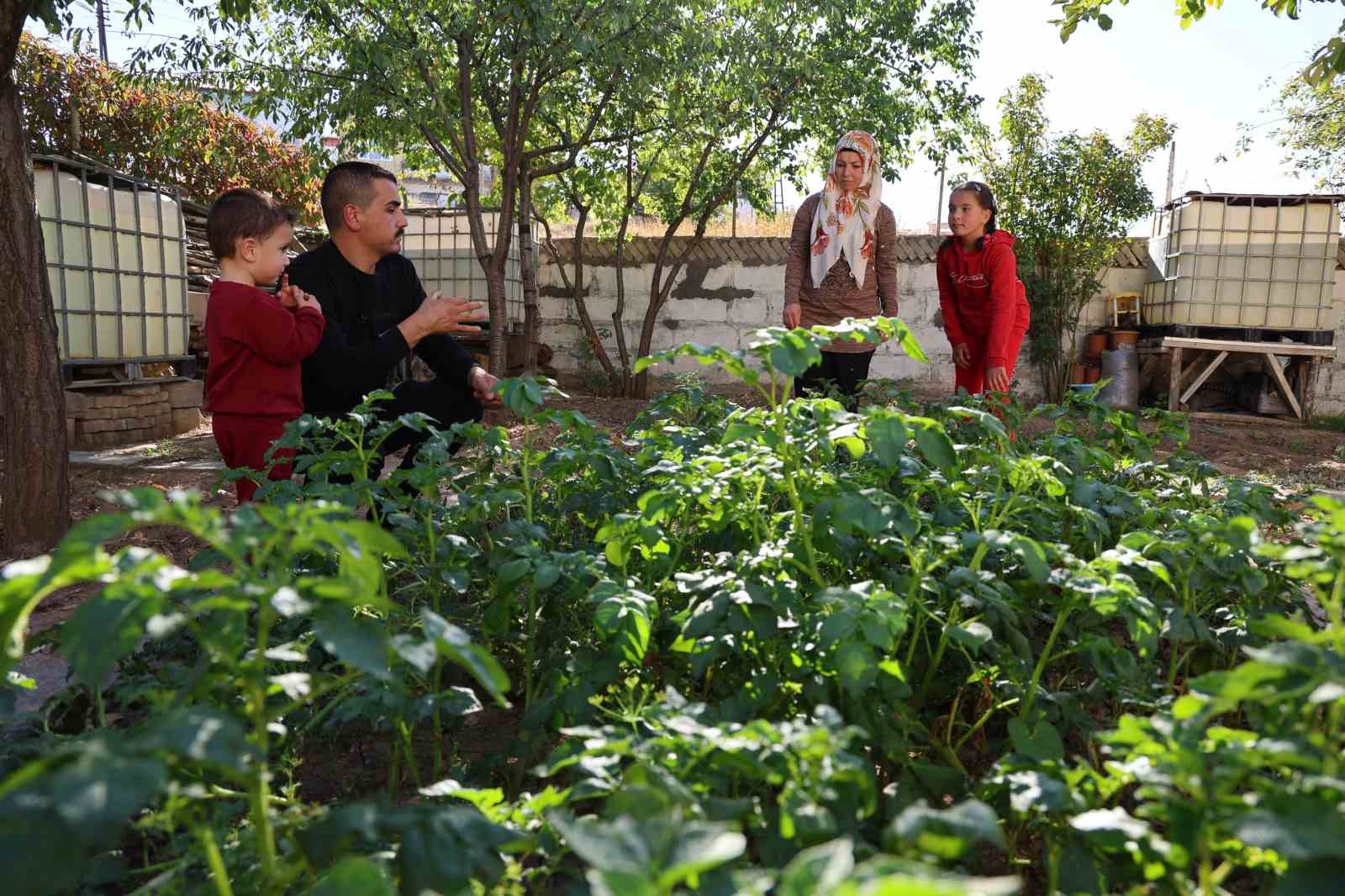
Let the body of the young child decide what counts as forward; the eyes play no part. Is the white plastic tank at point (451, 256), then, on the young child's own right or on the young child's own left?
on the young child's own left

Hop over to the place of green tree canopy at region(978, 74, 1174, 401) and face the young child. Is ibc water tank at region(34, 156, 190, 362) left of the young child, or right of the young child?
right

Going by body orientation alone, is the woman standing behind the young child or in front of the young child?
in front

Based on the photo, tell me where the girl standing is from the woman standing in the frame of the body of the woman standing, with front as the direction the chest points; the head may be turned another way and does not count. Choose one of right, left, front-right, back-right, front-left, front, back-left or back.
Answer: left

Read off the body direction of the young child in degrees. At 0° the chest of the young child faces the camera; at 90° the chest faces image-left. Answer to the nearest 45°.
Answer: approximately 270°

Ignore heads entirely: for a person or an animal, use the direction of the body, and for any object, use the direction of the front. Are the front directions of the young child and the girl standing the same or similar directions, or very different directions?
very different directions

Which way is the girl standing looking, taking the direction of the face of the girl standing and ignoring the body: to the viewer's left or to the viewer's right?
to the viewer's left

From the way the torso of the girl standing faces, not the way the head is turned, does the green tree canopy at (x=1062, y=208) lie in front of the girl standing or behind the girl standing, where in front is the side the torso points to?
behind

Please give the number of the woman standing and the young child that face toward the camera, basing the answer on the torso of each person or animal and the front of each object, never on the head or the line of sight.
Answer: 1

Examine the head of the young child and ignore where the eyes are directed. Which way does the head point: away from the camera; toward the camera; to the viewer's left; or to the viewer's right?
to the viewer's right
